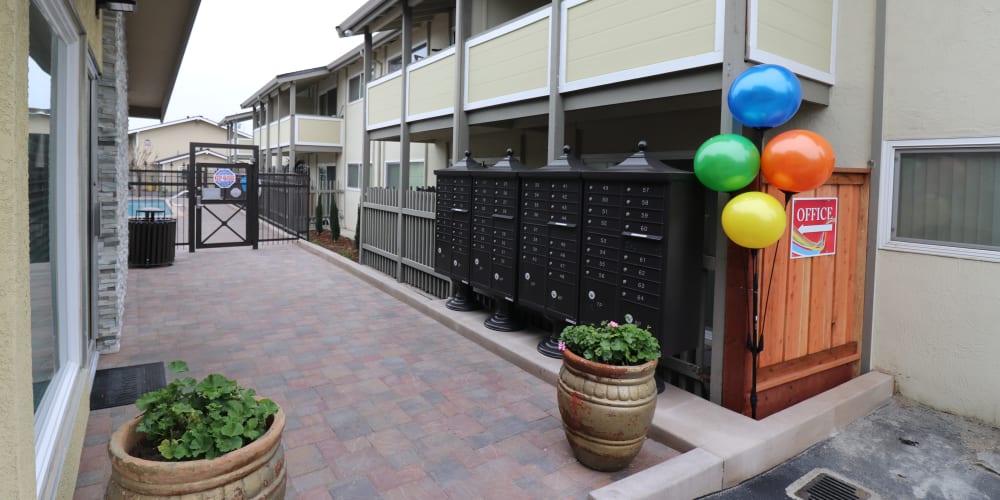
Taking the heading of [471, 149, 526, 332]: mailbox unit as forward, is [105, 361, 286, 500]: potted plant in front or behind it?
in front

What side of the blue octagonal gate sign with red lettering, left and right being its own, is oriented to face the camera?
front

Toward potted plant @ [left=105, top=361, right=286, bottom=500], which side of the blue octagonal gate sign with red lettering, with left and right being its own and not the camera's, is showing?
front

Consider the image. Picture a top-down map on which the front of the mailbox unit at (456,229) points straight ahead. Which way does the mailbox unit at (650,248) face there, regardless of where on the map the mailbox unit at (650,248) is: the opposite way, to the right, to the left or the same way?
the same way

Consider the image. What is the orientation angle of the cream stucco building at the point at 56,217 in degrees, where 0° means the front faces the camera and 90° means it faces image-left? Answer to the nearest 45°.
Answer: approximately 270°

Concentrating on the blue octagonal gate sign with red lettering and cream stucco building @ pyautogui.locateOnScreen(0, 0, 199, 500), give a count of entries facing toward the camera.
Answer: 1

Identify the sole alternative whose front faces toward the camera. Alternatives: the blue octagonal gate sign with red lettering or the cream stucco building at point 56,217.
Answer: the blue octagonal gate sign with red lettering

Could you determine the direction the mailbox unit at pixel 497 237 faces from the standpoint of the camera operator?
facing the viewer and to the left of the viewer

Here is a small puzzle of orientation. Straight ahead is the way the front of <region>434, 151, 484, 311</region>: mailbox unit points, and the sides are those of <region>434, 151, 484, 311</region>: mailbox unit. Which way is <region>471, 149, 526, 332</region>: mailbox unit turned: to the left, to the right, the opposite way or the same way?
the same way

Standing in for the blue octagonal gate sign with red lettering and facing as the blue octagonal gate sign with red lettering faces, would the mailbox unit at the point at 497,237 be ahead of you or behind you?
ahead

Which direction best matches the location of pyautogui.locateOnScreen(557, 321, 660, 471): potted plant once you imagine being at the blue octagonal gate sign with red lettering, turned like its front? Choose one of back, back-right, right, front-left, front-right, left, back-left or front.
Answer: front

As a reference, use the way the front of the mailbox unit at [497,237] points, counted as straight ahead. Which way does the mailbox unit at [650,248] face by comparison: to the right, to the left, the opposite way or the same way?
the same way
